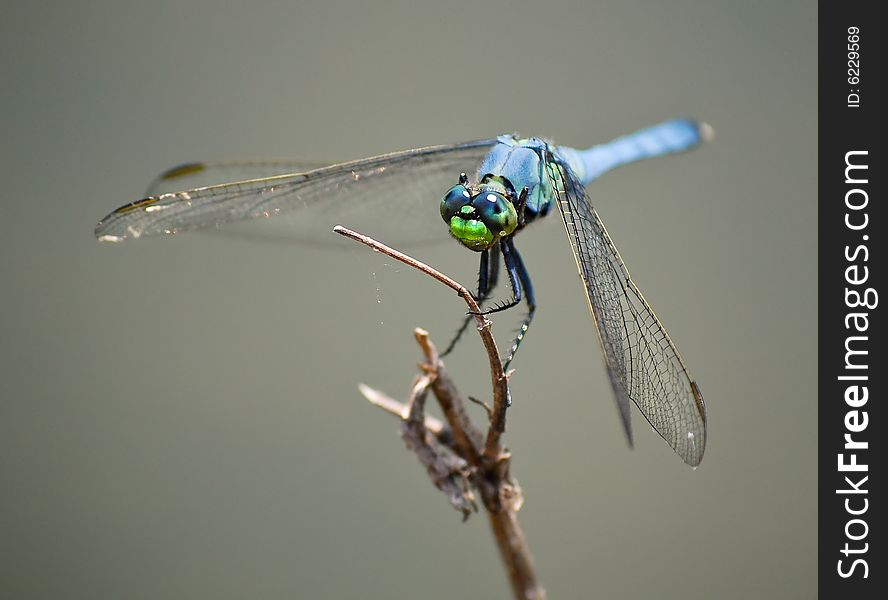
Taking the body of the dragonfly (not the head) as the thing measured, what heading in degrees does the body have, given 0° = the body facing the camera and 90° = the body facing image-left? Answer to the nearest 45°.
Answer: approximately 45°
